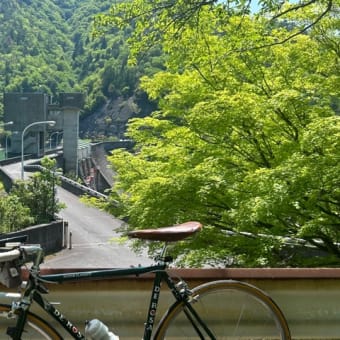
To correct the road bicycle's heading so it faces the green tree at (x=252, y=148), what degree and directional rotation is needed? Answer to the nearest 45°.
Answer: approximately 90° to its right

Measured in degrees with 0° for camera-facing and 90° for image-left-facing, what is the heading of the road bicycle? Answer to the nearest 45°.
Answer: approximately 90°

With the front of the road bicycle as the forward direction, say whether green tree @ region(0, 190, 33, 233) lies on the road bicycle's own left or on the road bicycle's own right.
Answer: on the road bicycle's own right

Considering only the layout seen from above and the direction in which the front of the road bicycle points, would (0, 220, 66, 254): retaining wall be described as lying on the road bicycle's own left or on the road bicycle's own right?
on the road bicycle's own right
